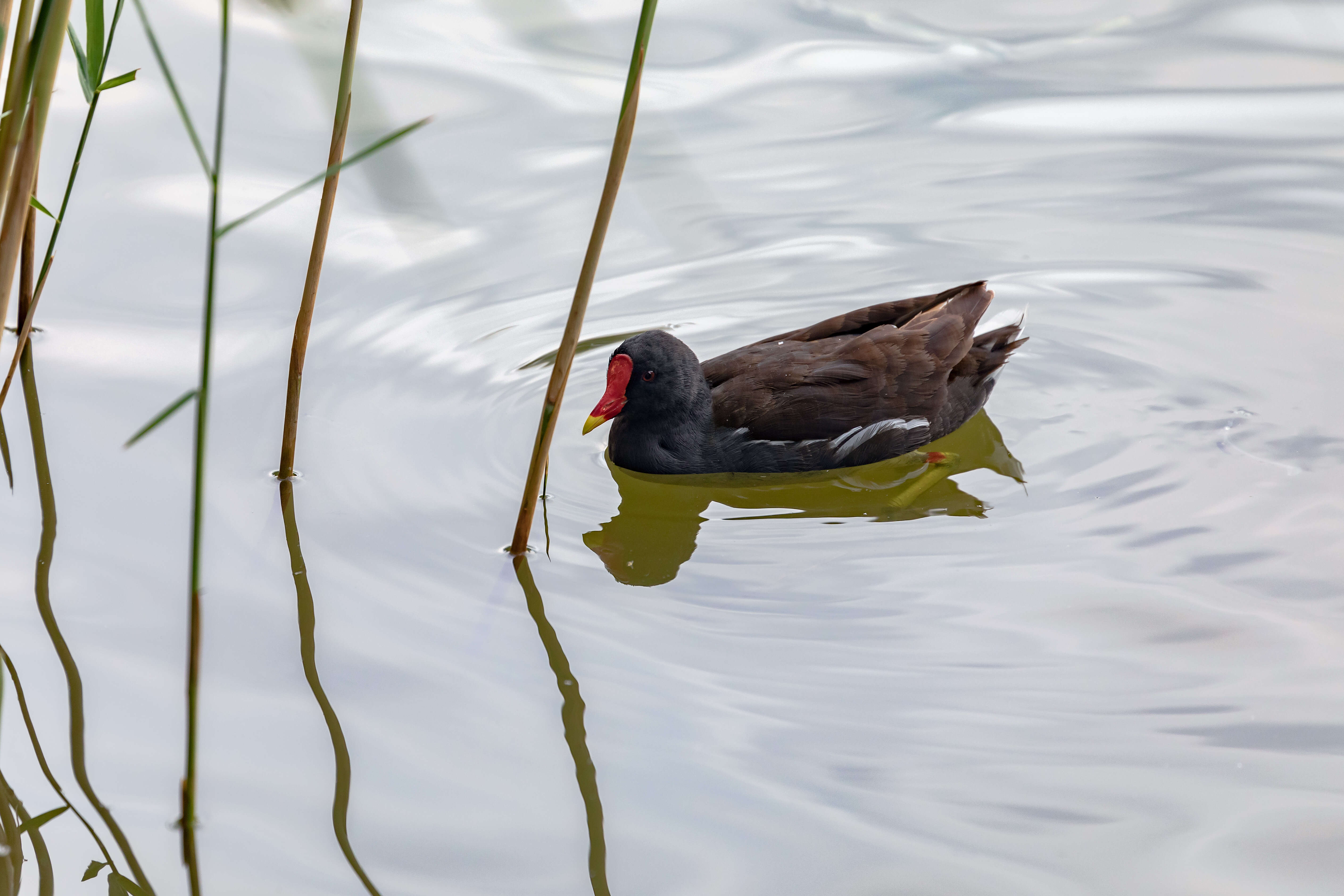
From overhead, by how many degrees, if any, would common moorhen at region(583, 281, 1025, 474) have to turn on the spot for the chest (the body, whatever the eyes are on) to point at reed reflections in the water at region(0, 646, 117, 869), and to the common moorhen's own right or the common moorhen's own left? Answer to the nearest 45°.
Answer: approximately 45° to the common moorhen's own left

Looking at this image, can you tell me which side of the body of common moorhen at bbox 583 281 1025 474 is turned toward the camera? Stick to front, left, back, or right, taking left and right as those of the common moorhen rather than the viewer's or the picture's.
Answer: left

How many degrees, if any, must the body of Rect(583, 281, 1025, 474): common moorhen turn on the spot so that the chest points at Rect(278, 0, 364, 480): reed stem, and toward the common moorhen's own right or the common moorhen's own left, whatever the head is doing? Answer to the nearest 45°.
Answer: approximately 45° to the common moorhen's own left

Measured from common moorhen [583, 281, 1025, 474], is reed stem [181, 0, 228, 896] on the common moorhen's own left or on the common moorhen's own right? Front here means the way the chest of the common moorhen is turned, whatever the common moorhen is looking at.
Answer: on the common moorhen's own left

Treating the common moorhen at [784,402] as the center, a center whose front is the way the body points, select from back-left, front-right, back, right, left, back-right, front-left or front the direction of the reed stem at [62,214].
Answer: front-left

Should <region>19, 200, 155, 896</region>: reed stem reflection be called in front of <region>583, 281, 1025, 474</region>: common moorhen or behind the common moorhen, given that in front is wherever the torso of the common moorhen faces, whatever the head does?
in front
